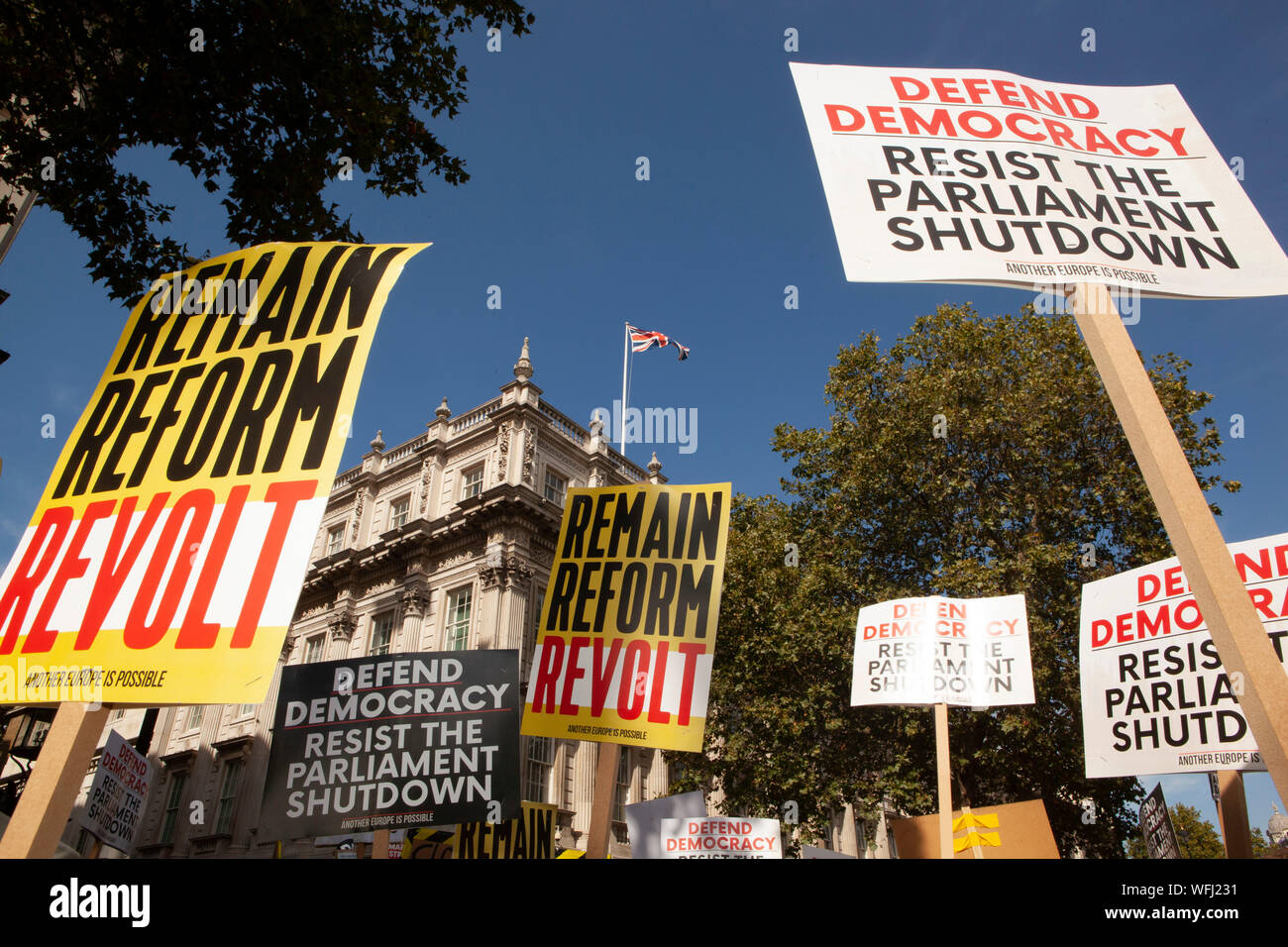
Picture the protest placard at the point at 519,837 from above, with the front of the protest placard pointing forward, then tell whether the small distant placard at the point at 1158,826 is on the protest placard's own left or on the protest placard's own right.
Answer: on the protest placard's own left

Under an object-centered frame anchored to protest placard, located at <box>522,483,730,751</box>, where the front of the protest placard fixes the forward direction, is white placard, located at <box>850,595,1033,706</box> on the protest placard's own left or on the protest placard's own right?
on the protest placard's own left

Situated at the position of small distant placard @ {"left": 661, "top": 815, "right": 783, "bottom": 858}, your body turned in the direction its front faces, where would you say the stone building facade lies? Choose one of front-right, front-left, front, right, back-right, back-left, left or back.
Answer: back-right

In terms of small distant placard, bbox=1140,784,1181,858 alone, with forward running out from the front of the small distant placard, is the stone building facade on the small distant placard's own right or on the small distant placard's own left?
on the small distant placard's own right

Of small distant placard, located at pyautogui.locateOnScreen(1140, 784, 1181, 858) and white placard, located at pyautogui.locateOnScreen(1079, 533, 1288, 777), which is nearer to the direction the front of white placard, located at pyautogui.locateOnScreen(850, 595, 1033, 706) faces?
the white placard

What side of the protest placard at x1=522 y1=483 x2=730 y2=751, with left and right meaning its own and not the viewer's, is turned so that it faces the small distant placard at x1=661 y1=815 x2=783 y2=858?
back
